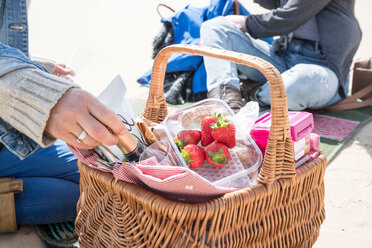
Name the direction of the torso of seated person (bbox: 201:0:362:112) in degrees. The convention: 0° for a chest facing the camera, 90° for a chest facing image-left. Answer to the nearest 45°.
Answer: approximately 45°

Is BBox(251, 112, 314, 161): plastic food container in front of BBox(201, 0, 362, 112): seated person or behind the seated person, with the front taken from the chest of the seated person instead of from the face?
in front

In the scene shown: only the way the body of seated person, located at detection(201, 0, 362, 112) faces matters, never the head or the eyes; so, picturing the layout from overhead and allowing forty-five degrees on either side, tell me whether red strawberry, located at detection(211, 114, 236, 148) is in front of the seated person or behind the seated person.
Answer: in front

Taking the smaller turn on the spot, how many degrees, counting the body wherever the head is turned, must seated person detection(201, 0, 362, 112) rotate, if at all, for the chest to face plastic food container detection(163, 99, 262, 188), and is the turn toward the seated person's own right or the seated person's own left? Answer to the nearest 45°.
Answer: approximately 45° to the seated person's own left

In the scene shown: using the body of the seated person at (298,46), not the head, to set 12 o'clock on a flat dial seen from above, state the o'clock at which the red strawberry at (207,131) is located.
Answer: The red strawberry is roughly at 11 o'clock from the seated person.

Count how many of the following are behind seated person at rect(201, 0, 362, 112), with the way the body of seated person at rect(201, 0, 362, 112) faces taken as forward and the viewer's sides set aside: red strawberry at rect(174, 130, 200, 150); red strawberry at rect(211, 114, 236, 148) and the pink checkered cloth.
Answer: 0

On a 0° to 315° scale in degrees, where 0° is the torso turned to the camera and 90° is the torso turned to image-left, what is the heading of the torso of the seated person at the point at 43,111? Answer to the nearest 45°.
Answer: approximately 270°

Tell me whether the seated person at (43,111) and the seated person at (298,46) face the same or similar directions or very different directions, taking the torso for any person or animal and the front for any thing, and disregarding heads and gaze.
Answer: very different directions

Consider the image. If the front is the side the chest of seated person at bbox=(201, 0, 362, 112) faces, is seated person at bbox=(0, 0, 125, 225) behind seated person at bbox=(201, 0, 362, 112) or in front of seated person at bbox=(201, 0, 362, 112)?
in front

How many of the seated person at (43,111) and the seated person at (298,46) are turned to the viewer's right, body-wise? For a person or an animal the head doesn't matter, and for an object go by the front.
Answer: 1
